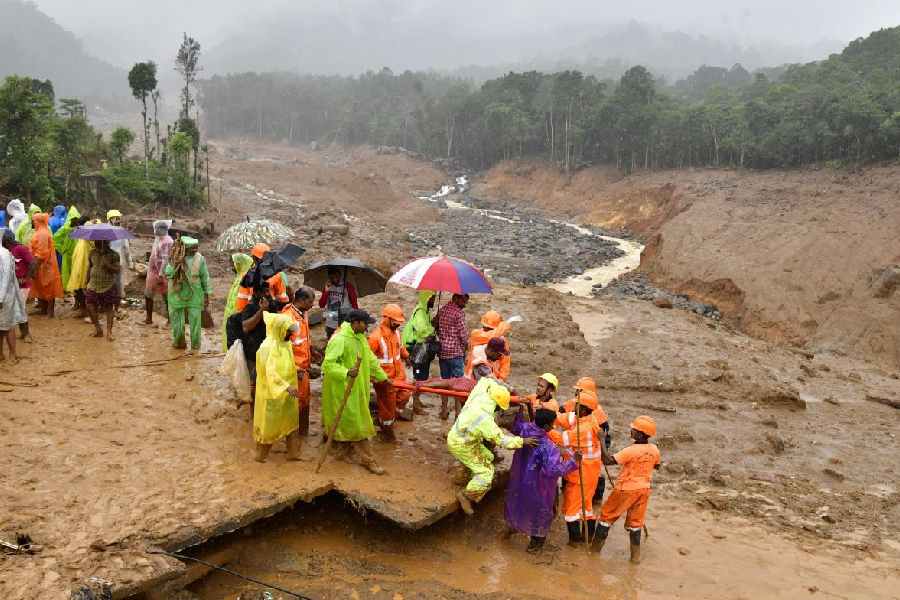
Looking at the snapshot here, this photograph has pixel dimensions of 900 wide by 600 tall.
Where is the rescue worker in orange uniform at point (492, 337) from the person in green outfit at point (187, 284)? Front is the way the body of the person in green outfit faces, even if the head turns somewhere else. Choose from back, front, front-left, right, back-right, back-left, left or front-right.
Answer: front-left

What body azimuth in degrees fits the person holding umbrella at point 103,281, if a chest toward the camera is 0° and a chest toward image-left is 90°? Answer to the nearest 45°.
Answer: approximately 0°

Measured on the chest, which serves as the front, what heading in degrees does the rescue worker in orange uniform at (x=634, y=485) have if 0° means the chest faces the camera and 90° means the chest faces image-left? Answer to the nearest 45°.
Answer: approximately 135°

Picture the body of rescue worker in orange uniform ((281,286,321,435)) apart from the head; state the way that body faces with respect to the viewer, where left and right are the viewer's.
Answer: facing to the right of the viewer

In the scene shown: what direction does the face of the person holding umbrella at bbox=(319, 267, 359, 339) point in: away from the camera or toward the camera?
toward the camera

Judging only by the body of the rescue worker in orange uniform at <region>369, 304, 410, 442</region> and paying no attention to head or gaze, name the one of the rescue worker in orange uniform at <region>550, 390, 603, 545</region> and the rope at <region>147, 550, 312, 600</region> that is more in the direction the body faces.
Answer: the rescue worker in orange uniform

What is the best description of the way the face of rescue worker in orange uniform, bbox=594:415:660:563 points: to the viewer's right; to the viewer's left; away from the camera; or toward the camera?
to the viewer's left

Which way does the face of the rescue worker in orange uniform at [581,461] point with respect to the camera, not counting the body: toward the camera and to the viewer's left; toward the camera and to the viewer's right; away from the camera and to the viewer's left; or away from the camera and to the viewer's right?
toward the camera and to the viewer's left

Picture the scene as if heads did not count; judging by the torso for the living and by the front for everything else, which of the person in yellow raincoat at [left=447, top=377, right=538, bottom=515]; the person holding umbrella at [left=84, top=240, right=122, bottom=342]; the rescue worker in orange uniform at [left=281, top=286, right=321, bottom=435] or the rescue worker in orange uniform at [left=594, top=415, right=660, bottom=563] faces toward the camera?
the person holding umbrella

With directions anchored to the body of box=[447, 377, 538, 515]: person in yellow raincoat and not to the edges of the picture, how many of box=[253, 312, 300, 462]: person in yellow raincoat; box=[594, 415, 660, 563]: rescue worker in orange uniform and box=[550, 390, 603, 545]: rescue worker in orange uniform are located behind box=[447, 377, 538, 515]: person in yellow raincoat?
1

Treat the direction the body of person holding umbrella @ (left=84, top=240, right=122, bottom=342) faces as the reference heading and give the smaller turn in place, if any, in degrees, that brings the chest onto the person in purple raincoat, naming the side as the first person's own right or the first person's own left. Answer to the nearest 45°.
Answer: approximately 45° to the first person's own left

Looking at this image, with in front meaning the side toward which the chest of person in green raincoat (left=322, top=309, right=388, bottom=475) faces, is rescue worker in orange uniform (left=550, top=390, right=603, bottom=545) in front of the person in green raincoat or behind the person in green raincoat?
in front

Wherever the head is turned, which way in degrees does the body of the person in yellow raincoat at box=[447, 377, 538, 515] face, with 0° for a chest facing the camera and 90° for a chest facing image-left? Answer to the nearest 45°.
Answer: approximately 270°

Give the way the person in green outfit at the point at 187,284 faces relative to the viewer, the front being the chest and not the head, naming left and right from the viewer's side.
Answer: facing the viewer
